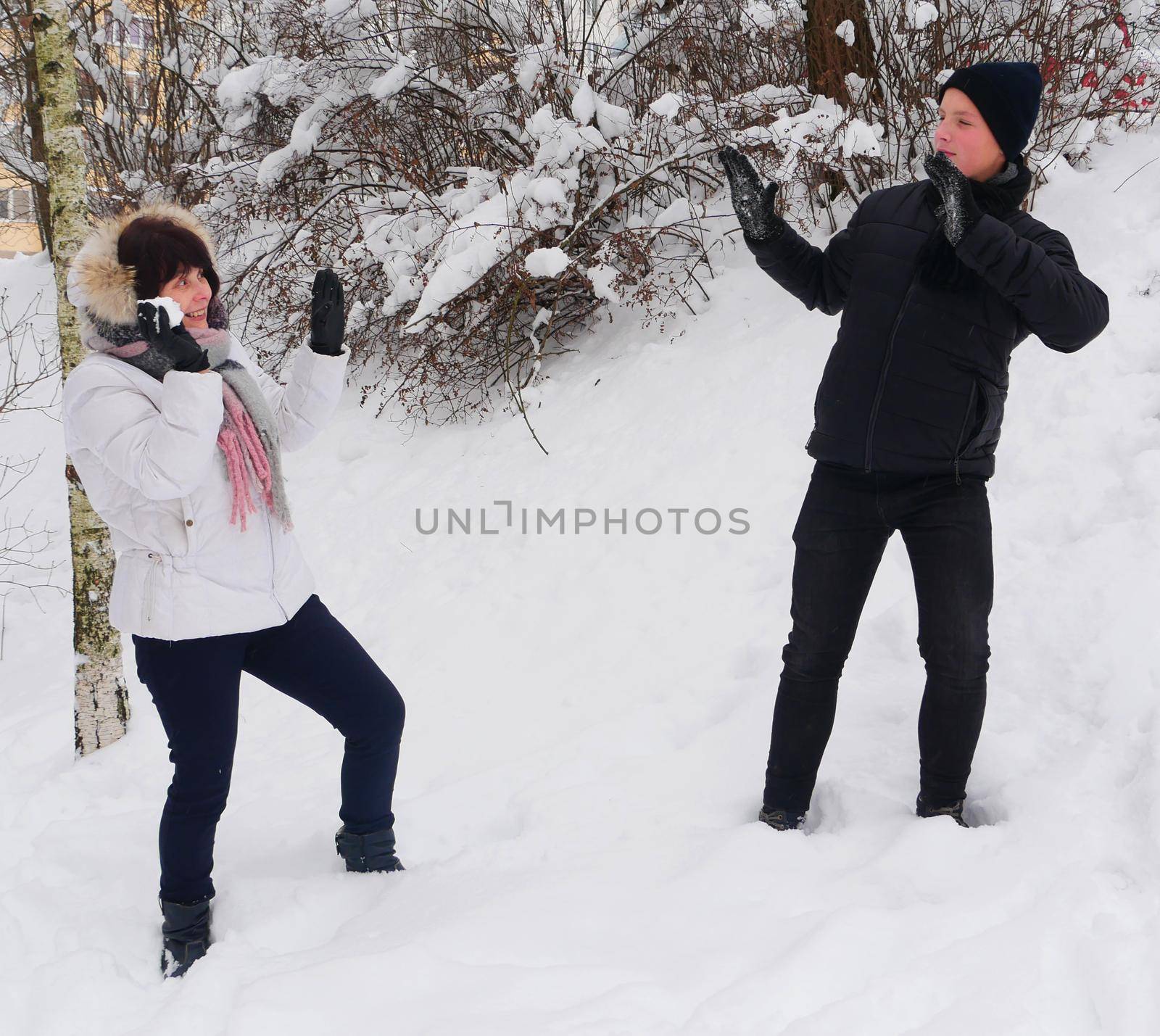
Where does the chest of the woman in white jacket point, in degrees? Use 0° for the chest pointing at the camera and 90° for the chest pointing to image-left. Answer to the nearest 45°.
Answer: approximately 315°

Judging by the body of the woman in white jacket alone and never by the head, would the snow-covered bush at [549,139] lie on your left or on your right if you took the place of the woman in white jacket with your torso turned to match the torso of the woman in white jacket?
on your left
